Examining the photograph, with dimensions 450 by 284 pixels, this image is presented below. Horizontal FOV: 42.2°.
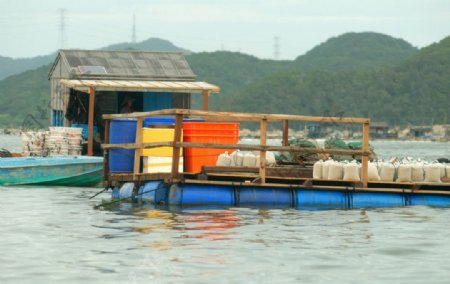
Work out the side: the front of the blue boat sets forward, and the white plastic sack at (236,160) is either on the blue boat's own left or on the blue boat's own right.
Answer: on the blue boat's own right

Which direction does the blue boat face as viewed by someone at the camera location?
facing to the right of the viewer

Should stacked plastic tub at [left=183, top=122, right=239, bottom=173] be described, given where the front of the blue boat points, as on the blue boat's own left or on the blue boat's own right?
on the blue boat's own right

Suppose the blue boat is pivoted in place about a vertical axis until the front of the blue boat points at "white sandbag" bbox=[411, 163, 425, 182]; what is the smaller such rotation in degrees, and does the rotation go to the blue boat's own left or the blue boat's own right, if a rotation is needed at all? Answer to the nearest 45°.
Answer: approximately 45° to the blue boat's own right

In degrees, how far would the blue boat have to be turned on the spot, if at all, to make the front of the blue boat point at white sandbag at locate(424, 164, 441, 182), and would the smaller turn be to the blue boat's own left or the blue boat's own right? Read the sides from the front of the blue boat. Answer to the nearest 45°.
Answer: approximately 45° to the blue boat's own right

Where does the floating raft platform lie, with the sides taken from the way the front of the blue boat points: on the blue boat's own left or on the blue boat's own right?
on the blue boat's own right

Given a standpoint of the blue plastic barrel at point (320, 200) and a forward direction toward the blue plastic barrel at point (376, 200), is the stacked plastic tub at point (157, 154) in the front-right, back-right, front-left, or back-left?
back-left
